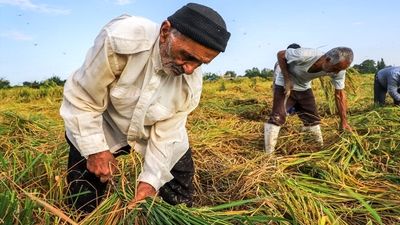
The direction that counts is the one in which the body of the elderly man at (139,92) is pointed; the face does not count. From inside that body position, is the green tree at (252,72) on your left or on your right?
on your left

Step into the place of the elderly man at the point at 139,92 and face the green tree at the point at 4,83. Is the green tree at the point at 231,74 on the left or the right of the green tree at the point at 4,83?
right

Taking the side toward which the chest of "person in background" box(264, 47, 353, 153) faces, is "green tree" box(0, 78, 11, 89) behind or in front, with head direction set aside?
behind

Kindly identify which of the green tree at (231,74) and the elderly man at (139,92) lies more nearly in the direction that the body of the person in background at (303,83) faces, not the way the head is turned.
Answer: the elderly man

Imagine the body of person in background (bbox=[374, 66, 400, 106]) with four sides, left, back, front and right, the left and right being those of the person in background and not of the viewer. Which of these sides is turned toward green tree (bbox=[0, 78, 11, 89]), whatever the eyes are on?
back

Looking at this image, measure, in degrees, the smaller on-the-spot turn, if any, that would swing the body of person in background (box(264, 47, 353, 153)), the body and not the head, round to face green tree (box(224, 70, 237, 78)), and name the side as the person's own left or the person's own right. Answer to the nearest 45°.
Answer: approximately 135° to the person's own left

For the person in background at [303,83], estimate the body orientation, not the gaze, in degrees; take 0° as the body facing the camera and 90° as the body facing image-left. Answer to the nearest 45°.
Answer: approximately 315°

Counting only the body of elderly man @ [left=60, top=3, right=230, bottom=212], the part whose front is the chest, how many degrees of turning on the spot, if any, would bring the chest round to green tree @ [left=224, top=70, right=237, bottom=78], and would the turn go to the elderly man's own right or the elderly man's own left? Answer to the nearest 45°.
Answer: approximately 135° to the elderly man's own left

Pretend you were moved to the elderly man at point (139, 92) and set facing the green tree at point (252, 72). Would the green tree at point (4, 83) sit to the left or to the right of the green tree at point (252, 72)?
left
